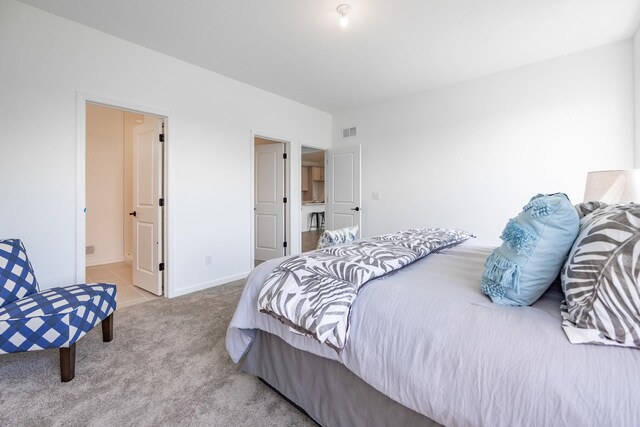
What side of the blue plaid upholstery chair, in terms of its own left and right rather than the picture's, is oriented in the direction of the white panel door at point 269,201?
left

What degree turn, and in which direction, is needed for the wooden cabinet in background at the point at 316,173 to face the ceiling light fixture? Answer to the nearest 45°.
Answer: approximately 45° to its right

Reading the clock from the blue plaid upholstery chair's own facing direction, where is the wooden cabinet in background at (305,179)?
The wooden cabinet in background is roughly at 9 o'clock from the blue plaid upholstery chair.

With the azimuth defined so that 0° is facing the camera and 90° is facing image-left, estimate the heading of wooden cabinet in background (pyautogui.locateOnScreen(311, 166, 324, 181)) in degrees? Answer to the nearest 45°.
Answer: approximately 315°

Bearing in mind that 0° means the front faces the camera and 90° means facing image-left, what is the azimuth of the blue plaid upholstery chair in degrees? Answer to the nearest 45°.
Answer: approximately 315°

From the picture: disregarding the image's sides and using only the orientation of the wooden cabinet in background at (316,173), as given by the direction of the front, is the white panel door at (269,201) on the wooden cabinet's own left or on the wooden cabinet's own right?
on the wooden cabinet's own right

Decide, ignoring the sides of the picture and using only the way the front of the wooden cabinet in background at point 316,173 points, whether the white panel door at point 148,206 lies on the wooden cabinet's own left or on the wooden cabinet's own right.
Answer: on the wooden cabinet's own right

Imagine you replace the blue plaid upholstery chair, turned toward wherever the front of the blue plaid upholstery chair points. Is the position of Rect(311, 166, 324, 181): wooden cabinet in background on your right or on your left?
on your left
